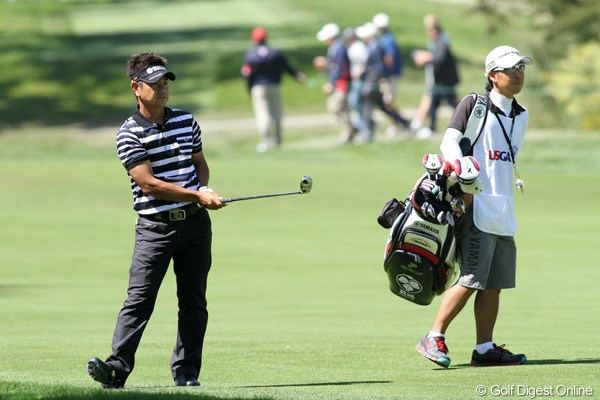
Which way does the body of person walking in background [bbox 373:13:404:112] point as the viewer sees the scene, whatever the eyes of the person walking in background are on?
to the viewer's left

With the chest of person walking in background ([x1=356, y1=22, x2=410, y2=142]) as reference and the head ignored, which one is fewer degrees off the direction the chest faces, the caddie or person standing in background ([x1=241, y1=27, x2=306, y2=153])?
the person standing in background

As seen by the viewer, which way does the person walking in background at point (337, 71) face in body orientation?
to the viewer's left

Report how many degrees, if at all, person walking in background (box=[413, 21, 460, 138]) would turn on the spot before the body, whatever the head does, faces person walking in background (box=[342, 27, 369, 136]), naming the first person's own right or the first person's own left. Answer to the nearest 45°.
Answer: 0° — they already face them

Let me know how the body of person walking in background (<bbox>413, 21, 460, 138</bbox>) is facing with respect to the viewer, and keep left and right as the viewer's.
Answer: facing to the left of the viewer

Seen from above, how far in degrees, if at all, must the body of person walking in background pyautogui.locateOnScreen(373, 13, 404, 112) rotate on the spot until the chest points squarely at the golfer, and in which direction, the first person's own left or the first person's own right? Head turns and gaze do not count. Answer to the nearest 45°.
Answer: approximately 90° to the first person's own left

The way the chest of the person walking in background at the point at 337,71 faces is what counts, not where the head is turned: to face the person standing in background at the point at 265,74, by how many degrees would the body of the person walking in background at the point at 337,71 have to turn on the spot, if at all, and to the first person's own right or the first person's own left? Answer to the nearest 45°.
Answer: approximately 45° to the first person's own left

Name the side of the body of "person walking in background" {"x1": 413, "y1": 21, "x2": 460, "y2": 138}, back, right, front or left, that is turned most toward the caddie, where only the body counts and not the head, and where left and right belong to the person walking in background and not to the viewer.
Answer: left

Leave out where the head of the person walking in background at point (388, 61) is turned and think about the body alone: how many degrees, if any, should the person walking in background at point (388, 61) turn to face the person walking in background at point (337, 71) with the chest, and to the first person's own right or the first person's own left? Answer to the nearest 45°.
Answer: approximately 45° to the first person's own left

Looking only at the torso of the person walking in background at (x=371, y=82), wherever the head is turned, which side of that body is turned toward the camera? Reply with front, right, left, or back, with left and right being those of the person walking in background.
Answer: left

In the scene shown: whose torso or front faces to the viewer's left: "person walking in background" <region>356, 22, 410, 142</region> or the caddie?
the person walking in background

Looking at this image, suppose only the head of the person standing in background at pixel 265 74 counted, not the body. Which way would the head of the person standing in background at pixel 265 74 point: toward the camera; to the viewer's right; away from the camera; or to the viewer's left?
away from the camera
